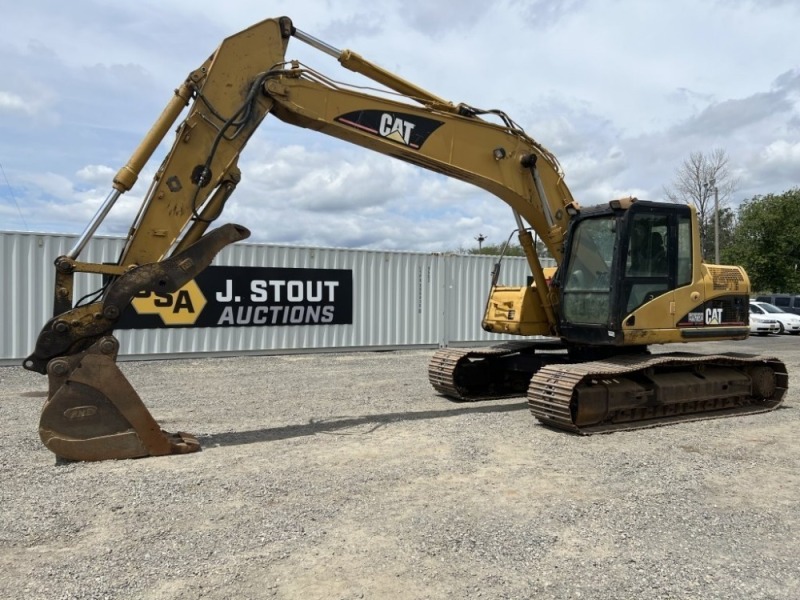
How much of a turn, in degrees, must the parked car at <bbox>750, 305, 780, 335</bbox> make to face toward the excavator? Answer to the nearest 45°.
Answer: approximately 45° to its right

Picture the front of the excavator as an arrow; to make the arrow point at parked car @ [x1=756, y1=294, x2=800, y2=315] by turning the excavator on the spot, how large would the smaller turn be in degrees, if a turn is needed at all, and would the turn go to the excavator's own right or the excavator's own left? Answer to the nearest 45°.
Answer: approximately 180°

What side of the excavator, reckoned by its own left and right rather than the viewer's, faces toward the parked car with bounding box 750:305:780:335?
back
